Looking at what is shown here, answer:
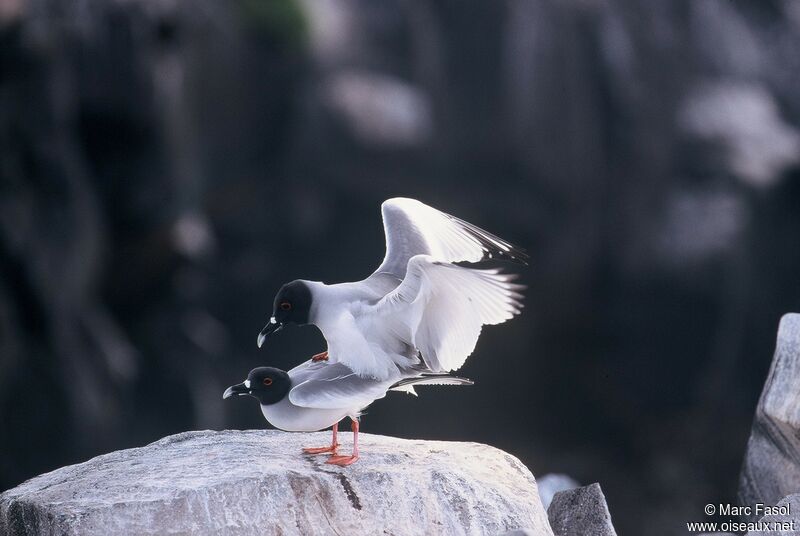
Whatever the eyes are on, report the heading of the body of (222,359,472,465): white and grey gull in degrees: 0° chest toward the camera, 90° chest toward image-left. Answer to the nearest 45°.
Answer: approximately 90°

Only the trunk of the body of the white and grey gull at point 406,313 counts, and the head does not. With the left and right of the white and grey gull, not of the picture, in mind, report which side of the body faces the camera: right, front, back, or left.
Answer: left

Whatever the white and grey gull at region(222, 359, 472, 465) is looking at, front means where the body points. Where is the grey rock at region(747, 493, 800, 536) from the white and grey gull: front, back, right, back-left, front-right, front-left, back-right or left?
back

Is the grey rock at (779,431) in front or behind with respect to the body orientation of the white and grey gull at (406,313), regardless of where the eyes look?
behind

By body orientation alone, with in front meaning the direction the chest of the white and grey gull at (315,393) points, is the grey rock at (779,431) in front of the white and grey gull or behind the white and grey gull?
behind

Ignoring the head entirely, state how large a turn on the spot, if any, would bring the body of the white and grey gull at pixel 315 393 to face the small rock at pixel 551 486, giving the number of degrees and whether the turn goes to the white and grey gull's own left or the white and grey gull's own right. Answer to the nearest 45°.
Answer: approximately 135° to the white and grey gull's own right
